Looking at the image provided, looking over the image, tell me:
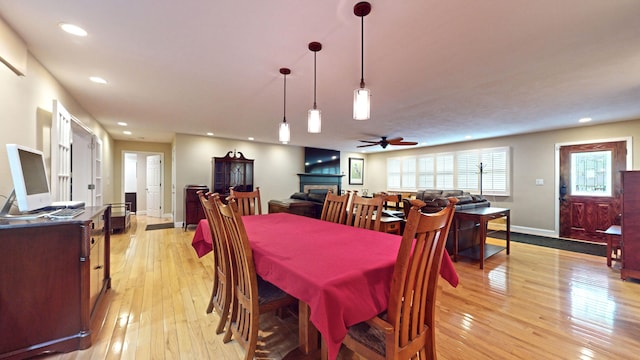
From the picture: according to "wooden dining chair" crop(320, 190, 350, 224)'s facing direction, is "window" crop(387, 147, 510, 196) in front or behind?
behind

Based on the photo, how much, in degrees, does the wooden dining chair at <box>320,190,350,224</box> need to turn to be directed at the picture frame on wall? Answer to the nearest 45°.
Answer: approximately 135° to its right

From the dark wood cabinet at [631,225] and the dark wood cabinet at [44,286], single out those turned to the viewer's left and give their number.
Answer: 1

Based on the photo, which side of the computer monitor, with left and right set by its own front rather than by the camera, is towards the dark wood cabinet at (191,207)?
left

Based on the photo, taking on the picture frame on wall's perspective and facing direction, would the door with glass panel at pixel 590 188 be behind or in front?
in front

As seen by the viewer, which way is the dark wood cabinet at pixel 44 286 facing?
to the viewer's right

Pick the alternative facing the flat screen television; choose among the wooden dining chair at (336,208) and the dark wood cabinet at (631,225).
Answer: the dark wood cabinet

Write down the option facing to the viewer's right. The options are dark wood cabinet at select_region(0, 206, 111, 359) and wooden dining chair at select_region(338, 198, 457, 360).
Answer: the dark wood cabinet

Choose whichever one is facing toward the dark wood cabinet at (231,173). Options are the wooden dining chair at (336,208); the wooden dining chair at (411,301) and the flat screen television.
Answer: the wooden dining chair at (411,301)

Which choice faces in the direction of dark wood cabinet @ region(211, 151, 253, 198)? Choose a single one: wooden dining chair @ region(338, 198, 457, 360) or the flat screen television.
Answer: the wooden dining chair

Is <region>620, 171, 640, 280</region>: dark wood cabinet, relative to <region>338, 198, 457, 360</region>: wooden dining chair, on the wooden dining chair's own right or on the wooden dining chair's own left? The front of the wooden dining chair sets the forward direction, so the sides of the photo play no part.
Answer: on the wooden dining chair's own right

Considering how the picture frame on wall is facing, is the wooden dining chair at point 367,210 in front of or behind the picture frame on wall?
in front

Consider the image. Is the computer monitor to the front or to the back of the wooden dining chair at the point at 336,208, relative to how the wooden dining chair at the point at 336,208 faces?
to the front
